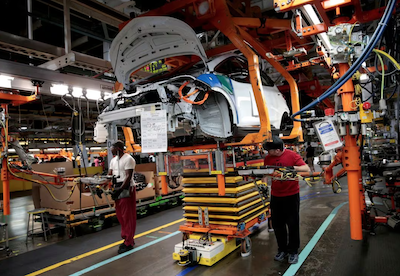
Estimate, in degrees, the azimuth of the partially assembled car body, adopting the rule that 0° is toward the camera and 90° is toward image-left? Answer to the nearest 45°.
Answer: approximately 45°

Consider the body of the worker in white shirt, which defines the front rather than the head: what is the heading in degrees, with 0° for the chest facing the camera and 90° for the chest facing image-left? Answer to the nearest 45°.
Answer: approximately 45°

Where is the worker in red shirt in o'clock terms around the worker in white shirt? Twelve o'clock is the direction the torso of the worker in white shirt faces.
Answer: The worker in red shirt is roughly at 9 o'clock from the worker in white shirt.

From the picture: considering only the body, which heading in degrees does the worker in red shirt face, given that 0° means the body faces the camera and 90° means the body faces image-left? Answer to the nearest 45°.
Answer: approximately 45°
